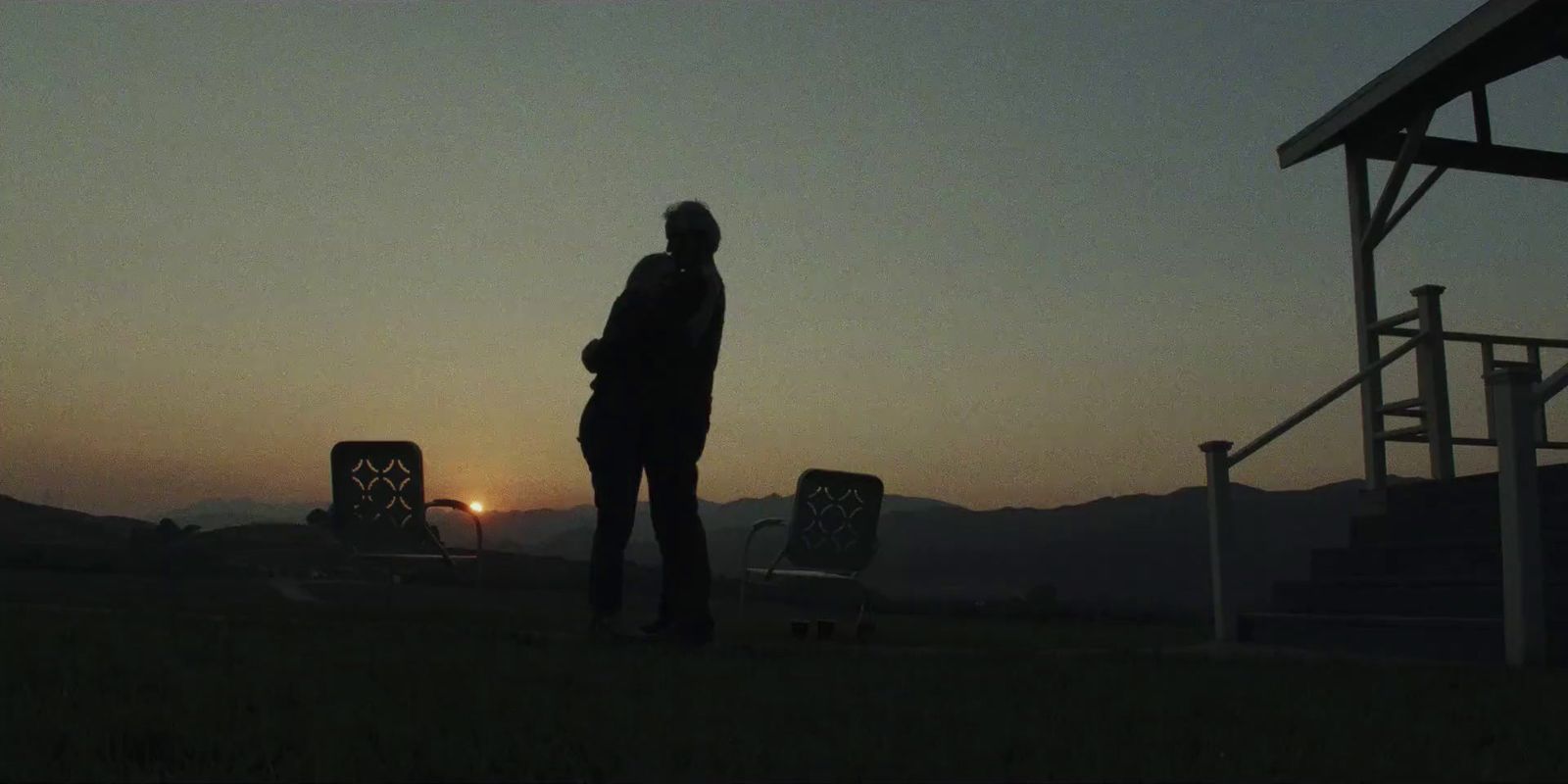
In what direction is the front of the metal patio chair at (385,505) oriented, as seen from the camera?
facing away from the viewer and to the right of the viewer

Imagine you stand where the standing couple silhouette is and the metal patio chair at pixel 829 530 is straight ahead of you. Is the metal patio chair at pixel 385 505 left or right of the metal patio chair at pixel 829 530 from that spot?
left

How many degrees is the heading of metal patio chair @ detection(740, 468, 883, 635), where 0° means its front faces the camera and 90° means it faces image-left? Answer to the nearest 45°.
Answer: approximately 135°

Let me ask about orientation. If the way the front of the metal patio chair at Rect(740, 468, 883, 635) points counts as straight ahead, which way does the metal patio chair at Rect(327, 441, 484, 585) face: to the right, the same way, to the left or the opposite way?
to the right

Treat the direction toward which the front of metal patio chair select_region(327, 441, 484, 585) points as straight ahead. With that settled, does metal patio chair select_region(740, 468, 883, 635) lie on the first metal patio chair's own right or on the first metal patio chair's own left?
on the first metal patio chair's own right

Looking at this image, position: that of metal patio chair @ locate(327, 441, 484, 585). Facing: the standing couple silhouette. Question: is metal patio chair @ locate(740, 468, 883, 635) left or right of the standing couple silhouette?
left

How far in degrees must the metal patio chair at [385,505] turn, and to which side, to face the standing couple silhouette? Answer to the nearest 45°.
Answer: approximately 135° to its right
